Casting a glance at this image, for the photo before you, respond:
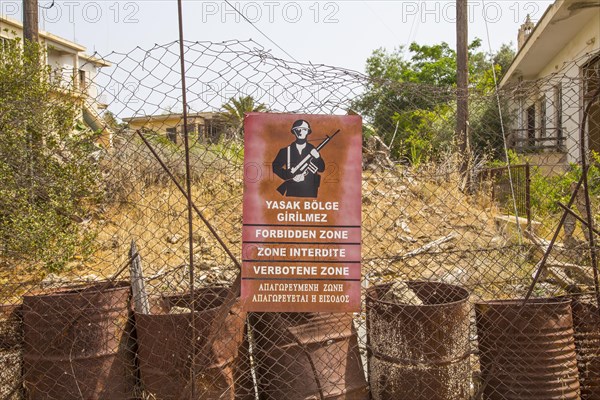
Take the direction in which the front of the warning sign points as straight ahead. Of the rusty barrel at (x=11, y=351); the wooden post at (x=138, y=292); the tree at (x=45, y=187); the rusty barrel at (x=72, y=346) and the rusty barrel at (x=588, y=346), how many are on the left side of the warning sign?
1

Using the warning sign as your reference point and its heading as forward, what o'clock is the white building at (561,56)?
The white building is roughly at 7 o'clock from the warning sign.

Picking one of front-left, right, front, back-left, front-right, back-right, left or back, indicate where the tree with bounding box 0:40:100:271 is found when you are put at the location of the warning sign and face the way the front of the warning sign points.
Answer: back-right

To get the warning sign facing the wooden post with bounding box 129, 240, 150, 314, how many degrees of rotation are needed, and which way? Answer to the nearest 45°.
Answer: approximately 90° to its right

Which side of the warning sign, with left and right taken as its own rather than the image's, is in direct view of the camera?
front

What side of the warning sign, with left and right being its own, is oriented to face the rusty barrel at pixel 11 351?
right

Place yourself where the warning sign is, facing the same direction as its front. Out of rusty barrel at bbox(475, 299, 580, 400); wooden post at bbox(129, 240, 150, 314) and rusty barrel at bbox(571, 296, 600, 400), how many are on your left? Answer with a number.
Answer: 2

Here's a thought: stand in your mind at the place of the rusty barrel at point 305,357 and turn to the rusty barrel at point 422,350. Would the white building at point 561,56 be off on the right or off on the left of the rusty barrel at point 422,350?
left

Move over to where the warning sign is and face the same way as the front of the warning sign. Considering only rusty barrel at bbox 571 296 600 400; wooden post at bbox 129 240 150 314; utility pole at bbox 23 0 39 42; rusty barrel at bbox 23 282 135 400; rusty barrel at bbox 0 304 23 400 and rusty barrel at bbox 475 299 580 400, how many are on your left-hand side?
2

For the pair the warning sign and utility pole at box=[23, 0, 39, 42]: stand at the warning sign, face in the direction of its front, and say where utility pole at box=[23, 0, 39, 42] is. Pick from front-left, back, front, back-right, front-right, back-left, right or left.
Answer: back-right

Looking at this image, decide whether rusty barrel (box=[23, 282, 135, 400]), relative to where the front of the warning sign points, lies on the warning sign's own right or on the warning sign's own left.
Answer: on the warning sign's own right

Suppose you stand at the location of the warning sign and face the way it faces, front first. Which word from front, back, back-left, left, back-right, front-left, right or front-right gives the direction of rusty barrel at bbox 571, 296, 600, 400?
left
